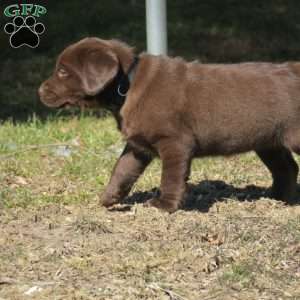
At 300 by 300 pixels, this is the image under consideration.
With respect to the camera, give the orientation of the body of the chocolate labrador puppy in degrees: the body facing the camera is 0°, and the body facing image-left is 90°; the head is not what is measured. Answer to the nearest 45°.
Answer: approximately 90°

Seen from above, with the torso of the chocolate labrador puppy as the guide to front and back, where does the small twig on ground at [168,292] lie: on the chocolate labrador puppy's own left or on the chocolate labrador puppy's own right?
on the chocolate labrador puppy's own left

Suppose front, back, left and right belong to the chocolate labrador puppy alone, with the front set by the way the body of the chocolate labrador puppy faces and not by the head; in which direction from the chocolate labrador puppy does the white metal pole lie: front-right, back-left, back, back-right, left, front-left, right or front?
right
